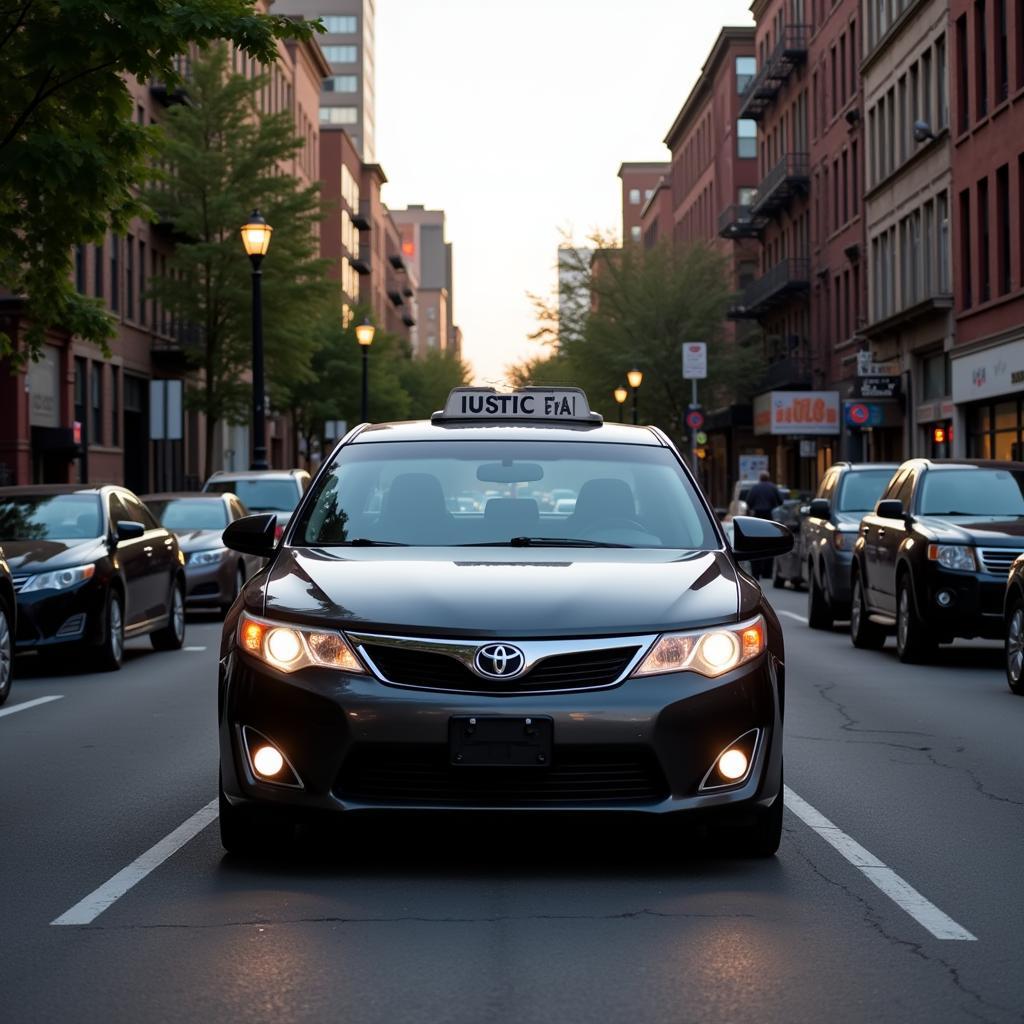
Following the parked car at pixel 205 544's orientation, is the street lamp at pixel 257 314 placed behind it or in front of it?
behind

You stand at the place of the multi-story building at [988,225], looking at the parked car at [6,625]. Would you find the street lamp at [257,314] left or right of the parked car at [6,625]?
right

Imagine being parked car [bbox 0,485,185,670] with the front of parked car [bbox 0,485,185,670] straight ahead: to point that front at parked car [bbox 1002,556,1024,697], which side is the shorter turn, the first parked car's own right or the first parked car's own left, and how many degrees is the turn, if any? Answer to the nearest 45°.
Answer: approximately 90° to the first parked car's own left

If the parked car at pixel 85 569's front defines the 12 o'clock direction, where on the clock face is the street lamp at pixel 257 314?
The street lamp is roughly at 5 o'clock from the parked car.

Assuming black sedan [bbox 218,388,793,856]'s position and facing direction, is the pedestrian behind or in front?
behind

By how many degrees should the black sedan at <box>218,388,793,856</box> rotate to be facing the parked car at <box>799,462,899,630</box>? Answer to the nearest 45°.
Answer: approximately 180°

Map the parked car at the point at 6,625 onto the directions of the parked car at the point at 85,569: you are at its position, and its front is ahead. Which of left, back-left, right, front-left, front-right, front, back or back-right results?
front-left

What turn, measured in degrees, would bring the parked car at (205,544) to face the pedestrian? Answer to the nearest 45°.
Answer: approximately 90° to its left

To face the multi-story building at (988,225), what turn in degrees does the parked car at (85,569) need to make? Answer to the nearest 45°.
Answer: approximately 180°

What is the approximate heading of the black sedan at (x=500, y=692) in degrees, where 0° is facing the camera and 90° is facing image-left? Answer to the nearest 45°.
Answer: approximately 0°

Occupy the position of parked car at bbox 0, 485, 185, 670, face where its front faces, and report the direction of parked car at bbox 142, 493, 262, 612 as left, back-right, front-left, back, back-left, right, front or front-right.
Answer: back-right

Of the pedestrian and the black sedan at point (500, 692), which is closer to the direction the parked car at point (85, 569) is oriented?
the black sedan
